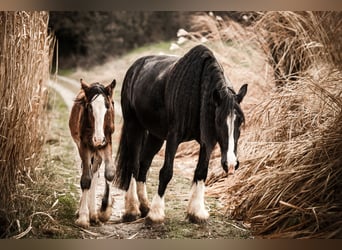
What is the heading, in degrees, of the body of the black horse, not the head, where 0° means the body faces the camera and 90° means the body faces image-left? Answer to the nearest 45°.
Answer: approximately 315°
